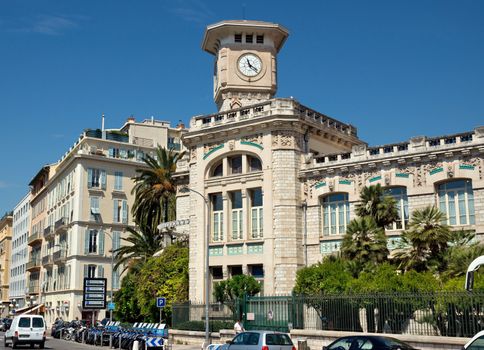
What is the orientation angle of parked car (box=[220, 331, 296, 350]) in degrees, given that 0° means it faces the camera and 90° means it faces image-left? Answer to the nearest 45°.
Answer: approximately 135°

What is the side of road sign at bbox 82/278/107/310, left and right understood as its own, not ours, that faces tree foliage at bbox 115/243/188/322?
left

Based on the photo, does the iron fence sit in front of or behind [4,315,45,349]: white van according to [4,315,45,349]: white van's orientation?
behind

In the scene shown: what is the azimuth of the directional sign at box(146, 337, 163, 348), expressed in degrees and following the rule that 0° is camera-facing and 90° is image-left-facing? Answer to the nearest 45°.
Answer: approximately 0°

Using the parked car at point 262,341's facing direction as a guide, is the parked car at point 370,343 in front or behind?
behind

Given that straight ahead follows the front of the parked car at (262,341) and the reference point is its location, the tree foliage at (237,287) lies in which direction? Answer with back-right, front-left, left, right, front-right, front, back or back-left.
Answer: front-right

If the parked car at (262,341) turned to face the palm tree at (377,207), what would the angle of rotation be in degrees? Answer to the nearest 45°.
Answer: approximately 90° to its right
